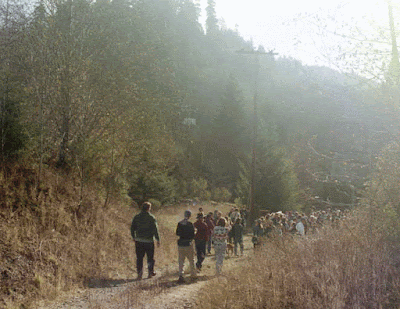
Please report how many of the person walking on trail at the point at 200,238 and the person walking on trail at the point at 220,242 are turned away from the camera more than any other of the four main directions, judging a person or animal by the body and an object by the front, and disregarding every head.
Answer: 2

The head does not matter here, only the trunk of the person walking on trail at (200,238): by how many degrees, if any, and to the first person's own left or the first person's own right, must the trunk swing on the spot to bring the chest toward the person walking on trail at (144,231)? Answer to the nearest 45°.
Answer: approximately 135° to the first person's own left

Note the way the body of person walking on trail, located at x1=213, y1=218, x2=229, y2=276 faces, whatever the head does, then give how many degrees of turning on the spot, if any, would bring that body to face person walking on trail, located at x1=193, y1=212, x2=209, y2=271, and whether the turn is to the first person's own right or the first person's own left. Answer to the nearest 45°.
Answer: approximately 45° to the first person's own left

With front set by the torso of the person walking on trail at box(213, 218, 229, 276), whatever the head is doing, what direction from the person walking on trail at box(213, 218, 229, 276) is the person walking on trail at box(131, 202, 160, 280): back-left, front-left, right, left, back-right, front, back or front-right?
back-left

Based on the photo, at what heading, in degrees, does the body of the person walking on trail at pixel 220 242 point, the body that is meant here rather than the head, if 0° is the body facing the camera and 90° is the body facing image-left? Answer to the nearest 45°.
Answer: approximately 180°

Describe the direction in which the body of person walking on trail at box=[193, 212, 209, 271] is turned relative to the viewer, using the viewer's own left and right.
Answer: facing away from the viewer

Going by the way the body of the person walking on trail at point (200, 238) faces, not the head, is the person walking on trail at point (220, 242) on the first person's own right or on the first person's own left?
on the first person's own right
